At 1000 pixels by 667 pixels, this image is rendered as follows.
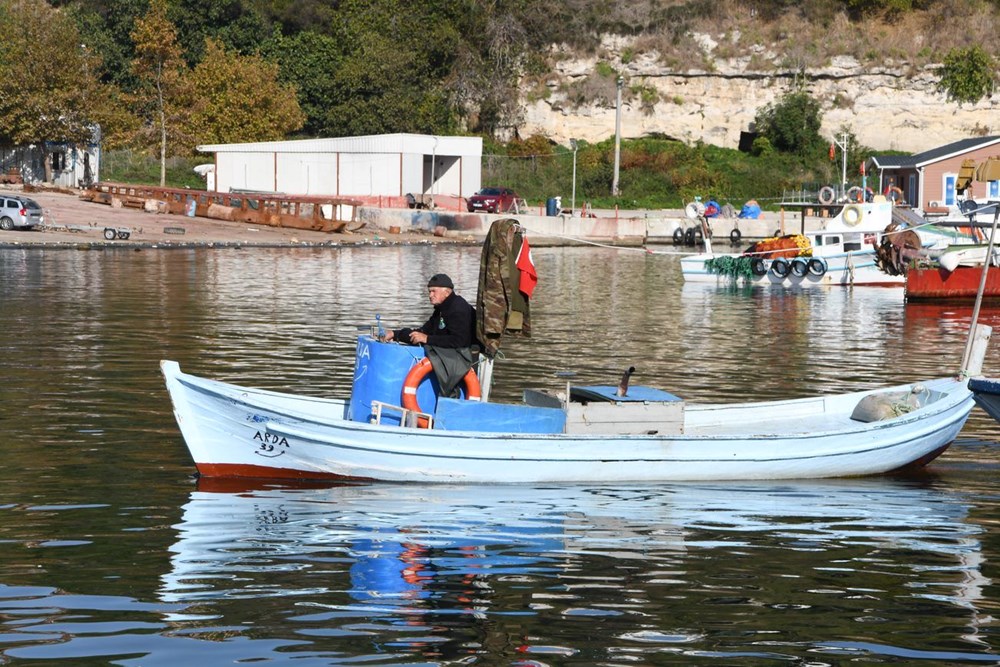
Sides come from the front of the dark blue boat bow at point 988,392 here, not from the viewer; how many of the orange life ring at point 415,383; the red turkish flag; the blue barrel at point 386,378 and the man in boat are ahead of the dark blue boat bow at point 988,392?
4

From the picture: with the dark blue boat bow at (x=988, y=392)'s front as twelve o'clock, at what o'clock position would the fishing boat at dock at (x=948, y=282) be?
The fishing boat at dock is roughly at 3 o'clock from the dark blue boat bow.

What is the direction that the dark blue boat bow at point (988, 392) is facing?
to the viewer's left

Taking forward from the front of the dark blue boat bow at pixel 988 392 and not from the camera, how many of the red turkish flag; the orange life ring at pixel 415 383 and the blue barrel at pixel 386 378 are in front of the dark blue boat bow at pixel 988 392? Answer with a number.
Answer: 3

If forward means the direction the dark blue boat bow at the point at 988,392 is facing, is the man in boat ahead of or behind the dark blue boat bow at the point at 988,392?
ahead

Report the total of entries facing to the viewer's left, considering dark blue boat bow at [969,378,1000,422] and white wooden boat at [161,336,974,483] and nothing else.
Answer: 2

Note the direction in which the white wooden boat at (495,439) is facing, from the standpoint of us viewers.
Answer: facing to the left of the viewer

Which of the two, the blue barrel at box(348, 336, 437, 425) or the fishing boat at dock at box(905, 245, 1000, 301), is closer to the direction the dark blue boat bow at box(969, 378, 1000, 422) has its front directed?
the blue barrel

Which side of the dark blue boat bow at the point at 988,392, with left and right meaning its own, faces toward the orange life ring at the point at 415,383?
front

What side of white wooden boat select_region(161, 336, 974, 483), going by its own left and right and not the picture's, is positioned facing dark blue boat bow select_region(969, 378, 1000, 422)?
back

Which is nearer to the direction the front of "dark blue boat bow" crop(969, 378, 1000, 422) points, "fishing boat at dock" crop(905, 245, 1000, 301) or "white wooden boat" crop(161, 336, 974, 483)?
the white wooden boat
